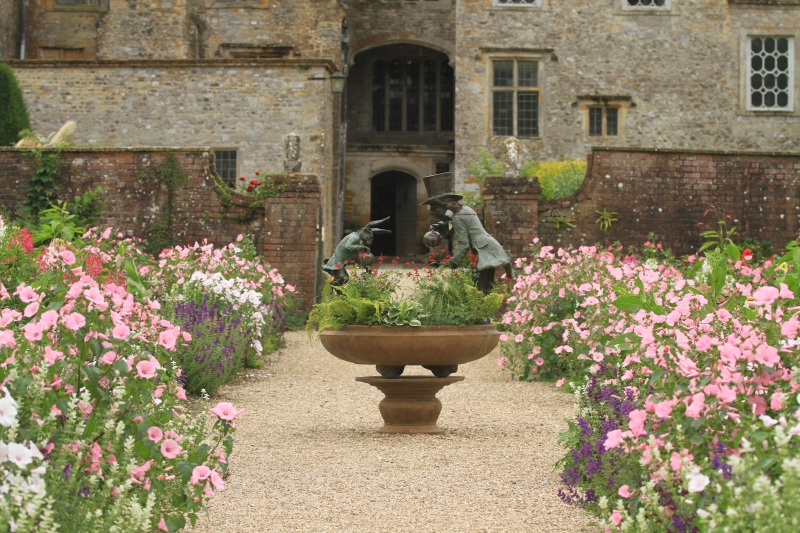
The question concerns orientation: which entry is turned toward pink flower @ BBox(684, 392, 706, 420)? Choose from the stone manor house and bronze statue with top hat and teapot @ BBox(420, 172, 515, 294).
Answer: the stone manor house

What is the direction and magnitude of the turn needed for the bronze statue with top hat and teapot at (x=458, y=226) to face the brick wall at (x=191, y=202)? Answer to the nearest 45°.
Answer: approximately 45° to its right

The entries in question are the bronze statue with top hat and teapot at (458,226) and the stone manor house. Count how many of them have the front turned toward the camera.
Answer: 1

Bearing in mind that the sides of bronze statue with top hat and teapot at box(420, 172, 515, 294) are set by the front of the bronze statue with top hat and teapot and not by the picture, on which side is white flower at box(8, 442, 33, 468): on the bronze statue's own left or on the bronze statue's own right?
on the bronze statue's own left

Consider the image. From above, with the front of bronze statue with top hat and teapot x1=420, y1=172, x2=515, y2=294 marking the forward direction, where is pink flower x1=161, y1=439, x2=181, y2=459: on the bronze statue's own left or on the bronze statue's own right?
on the bronze statue's own left

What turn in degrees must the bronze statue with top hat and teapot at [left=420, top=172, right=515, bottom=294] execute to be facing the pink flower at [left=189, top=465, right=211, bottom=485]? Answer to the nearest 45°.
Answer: approximately 90° to its left

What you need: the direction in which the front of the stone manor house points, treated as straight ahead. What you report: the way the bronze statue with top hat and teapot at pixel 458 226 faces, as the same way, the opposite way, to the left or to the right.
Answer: to the right

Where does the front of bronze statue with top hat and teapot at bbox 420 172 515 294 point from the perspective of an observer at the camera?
facing to the left of the viewer

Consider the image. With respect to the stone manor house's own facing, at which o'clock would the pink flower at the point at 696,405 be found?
The pink flower is roughly at 12 o'clock from the stone manor house.

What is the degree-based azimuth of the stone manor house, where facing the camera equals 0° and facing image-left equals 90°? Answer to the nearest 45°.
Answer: approximately 0°
